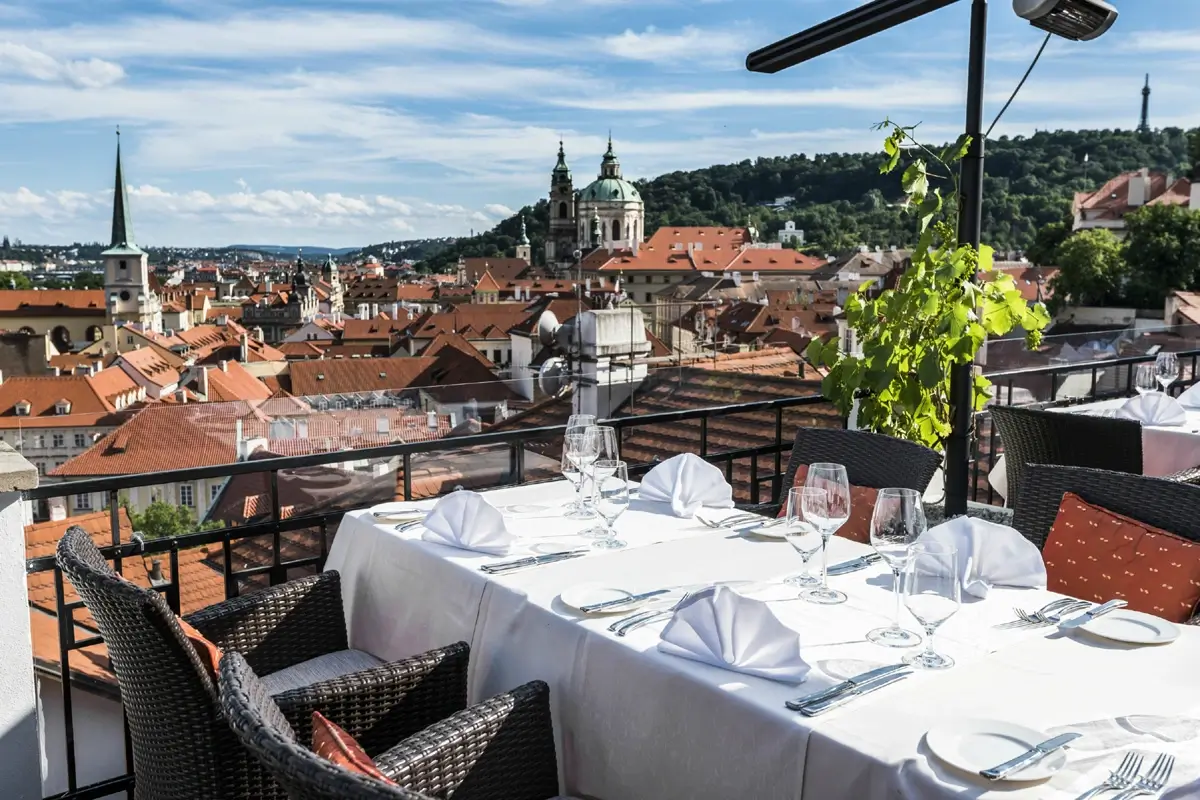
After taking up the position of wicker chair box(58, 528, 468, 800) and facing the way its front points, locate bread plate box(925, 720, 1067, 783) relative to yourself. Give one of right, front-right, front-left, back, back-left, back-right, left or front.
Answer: right

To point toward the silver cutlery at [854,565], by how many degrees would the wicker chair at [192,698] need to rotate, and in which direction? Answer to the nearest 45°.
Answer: approximately 45° to its right

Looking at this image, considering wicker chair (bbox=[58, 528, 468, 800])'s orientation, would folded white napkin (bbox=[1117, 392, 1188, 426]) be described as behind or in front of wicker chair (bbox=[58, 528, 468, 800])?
in front

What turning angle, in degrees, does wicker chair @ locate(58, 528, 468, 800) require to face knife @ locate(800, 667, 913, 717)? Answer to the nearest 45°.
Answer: approximately 90° to its right

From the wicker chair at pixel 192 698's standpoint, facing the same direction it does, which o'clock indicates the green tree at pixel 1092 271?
The green tree is roughly at 12 o'clock from the wicker chair.

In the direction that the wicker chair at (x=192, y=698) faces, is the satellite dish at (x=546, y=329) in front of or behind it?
in front

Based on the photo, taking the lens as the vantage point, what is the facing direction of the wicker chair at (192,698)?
facing away from the viewer and to the right of the viewer

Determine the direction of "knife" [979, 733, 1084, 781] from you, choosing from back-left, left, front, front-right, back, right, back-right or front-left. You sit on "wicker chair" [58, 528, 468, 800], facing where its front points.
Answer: right

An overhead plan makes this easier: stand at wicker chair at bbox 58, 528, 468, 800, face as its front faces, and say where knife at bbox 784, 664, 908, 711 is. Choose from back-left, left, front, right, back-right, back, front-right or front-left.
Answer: right

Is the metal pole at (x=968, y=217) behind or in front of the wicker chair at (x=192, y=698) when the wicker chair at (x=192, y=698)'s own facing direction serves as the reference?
in front
